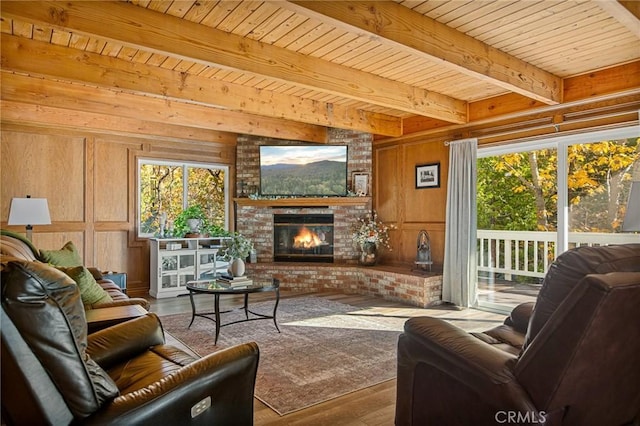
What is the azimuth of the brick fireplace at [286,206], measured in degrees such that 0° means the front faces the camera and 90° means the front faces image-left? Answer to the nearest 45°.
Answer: approximately 0°

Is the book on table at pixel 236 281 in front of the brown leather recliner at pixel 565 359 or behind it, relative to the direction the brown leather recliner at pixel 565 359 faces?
in front

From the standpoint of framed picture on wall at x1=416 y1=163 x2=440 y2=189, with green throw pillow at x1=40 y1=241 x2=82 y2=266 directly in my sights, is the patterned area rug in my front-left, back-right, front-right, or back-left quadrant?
front-left

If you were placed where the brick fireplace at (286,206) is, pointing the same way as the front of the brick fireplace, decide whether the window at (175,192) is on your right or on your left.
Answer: on your right

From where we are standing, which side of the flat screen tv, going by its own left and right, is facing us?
front

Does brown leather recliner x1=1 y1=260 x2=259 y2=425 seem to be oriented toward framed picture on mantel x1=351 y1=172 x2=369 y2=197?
yes

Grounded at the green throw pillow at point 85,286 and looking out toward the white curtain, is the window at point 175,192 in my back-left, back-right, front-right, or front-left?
front-left

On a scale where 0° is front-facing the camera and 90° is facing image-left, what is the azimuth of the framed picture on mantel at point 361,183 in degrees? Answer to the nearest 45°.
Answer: approximately 0°

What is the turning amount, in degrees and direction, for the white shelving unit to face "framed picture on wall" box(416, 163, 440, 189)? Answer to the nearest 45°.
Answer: approximately 45° to its left

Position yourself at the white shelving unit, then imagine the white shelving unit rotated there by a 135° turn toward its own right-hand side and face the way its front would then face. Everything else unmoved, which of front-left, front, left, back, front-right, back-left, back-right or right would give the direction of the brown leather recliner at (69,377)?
left

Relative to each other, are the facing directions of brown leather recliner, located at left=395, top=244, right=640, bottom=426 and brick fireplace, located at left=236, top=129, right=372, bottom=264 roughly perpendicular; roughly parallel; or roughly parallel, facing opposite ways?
roughly parallel, facing opposite ways

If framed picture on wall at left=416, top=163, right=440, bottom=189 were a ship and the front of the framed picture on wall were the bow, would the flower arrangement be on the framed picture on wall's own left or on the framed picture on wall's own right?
on the framed picture on wall's own right

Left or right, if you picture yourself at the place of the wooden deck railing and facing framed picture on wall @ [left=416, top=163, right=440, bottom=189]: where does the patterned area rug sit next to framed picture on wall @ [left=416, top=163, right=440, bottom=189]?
left

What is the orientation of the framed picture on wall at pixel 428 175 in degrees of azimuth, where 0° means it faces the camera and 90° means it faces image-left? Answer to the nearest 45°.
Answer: approximately 45°

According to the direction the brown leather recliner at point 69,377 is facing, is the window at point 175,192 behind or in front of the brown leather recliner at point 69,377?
in front

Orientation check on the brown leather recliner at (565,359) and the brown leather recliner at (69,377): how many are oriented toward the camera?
0

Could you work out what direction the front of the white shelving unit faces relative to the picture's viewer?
facing the viewer and to the right of the viewer

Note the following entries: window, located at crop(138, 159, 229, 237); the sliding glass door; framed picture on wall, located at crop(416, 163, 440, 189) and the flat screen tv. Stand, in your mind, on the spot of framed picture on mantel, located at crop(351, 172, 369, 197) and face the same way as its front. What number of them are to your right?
2
